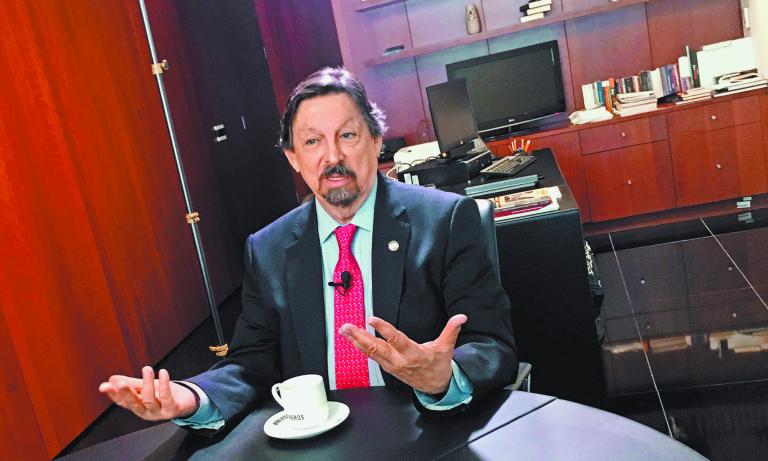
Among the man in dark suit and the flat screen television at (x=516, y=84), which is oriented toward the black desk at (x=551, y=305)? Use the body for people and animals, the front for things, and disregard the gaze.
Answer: the flat screen television

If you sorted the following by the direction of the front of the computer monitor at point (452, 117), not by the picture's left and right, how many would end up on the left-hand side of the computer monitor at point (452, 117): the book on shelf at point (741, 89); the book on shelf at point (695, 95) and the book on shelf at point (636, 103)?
3

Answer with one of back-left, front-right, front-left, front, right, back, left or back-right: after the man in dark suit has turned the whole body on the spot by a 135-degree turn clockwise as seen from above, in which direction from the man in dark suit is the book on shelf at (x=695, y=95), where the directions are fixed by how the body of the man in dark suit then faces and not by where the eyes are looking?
right

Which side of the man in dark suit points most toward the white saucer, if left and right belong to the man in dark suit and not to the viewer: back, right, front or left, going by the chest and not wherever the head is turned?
front

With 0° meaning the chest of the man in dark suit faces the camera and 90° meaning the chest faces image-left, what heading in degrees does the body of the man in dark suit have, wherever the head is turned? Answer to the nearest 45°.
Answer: approximately 0°

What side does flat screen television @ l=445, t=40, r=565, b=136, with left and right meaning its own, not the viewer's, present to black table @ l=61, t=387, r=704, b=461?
front

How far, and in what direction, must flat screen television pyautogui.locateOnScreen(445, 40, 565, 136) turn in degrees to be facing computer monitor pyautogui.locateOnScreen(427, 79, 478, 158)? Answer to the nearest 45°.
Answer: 0° — it already faces it

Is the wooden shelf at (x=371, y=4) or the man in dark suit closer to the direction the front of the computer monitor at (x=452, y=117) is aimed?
the man in dark suit

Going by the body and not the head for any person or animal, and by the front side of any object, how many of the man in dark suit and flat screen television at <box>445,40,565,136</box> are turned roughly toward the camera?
2
